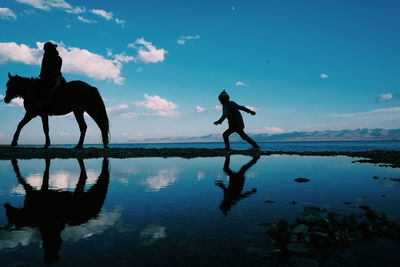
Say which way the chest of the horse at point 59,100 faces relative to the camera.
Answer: to the viewer's left
